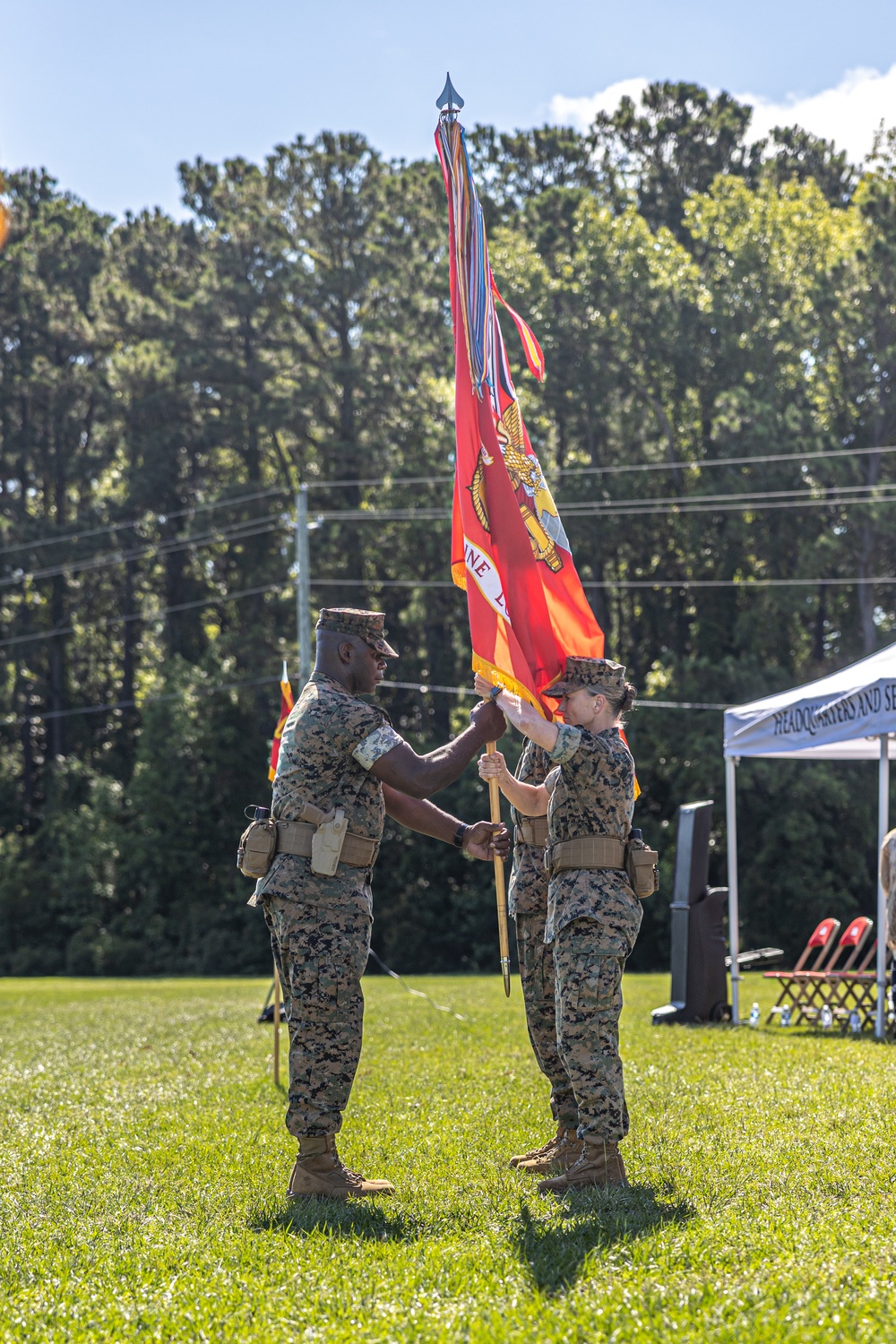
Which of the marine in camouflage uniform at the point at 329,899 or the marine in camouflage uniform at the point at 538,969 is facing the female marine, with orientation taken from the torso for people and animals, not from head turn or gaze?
the marine in camouflage uniform at the point at 329,899

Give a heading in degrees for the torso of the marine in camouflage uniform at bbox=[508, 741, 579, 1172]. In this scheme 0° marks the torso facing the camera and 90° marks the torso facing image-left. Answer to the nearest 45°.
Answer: approximately 90°

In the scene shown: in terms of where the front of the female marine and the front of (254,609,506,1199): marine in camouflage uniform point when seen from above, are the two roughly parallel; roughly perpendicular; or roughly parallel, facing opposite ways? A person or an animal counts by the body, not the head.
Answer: roughly parallel, facing opposite ways

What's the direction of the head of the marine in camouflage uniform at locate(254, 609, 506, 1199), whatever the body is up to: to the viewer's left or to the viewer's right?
to the viewer's right

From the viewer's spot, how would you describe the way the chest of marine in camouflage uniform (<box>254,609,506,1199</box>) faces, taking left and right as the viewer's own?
facing to the right of the viewer

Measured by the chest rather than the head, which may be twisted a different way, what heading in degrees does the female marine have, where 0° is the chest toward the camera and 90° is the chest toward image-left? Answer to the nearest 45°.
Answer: approximately 90°

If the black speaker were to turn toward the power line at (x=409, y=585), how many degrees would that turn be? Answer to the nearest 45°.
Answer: approximately 90° to its right

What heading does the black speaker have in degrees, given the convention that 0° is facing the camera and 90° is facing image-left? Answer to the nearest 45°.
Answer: approximately 90°

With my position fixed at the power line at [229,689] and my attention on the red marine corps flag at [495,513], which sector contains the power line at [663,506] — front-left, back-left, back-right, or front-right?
front-left

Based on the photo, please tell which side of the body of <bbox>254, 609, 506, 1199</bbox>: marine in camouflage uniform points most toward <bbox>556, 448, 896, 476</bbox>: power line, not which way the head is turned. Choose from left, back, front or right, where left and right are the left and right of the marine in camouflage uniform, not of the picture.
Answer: left

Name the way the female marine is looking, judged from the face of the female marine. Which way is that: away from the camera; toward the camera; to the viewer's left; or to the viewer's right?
to the viewer's left
